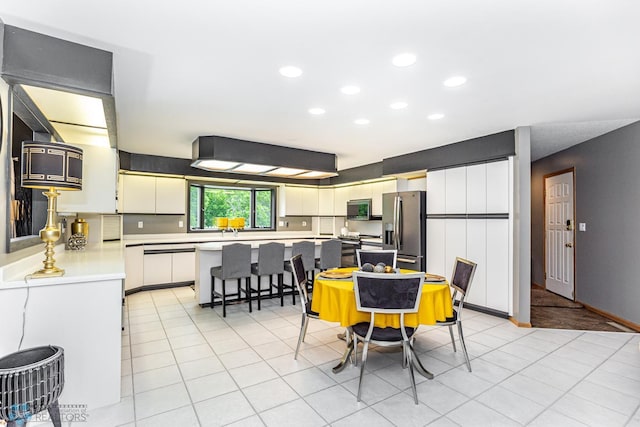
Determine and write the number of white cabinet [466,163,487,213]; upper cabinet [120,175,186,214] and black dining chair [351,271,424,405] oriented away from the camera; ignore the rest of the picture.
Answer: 1

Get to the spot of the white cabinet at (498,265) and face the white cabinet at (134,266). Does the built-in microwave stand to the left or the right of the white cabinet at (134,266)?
right

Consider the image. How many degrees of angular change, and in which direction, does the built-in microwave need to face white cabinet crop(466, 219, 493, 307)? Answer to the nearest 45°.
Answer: approximately 90° to its left

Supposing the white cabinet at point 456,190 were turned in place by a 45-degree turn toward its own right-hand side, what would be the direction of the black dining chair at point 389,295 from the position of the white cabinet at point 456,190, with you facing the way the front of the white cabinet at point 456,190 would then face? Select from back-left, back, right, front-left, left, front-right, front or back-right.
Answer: left

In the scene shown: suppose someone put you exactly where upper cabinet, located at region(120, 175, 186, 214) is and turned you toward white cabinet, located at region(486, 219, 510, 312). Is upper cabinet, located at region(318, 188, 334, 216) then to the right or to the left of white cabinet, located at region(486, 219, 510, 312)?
left

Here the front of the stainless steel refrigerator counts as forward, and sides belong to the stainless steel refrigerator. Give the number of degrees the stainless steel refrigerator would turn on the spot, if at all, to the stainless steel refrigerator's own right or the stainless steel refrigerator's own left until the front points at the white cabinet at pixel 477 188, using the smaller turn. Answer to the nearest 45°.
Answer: approximately 90° to the stainless steel refrigerator's own left

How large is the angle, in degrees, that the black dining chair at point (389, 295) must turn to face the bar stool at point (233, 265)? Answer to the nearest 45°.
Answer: approximately 45° to its left

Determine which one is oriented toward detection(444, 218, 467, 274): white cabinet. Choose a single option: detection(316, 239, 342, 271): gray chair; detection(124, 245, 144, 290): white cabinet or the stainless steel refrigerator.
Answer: detection(124, 245, 144, 290): white cabinet

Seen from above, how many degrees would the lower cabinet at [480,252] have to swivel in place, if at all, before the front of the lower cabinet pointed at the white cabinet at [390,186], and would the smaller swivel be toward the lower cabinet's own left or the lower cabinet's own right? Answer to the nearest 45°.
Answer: approximately 90° to the lower cabinet's own right

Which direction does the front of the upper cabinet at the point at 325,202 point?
toward the camera

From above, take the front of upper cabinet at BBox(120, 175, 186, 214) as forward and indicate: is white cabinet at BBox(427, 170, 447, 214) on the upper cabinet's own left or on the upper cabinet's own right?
on the upper cabinet's own left

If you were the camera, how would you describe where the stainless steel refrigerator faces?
facing the viewer and to the left of the viewer

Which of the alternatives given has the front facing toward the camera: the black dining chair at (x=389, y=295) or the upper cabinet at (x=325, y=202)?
the upper cabinet

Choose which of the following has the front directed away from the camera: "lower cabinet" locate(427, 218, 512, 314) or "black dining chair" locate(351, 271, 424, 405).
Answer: the black dining chair

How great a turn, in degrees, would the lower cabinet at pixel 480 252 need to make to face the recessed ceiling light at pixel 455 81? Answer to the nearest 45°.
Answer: approximately 45° to its left

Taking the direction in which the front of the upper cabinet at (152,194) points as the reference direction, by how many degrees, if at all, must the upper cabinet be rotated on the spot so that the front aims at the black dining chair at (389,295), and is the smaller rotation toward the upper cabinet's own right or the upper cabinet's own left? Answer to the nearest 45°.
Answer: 0° — it already faces it

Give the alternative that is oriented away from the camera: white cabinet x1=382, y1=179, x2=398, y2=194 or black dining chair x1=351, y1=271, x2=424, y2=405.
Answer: the black dining chair

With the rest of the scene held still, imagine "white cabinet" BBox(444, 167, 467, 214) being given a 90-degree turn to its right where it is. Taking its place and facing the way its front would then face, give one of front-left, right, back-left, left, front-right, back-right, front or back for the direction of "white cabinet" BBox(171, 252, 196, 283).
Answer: front-left

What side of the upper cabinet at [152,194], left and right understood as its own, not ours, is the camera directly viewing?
front
